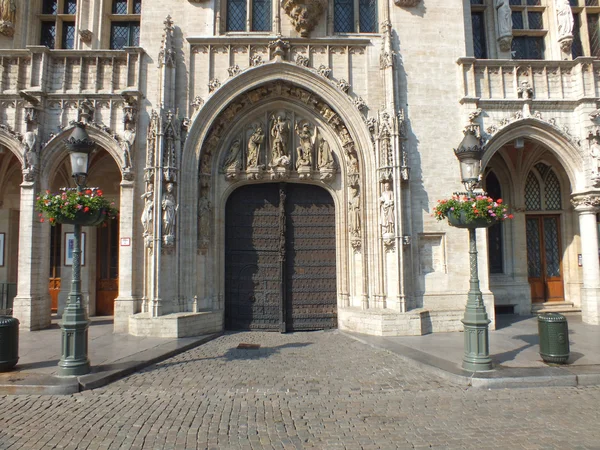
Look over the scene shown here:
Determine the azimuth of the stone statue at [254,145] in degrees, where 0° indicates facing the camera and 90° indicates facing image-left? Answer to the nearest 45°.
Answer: approximately 315°

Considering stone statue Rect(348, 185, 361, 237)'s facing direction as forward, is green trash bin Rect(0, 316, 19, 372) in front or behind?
in front

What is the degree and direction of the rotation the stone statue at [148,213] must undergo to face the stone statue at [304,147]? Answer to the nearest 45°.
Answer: approximately 135° to its left

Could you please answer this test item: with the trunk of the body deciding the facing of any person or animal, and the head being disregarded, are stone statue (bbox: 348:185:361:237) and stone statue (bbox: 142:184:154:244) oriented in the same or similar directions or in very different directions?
same or similar directions

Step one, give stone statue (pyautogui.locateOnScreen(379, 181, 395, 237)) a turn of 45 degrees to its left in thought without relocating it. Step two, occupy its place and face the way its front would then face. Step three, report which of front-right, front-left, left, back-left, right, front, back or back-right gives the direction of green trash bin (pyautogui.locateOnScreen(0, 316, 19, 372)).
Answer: right

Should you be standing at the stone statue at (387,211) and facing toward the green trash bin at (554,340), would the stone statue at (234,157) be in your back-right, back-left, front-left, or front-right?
back-right

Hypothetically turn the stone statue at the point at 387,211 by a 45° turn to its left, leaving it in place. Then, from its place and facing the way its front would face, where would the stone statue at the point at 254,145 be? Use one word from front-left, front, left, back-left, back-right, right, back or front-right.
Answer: back-right

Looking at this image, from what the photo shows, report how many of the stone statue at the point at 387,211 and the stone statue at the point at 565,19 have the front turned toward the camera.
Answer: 2

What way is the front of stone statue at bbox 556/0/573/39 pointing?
toward the camera

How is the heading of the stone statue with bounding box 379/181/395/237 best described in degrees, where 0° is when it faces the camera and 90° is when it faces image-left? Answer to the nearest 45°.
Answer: approximately 0°

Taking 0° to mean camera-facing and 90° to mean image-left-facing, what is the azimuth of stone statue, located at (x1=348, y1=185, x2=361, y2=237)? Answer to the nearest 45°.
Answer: approximately 45°

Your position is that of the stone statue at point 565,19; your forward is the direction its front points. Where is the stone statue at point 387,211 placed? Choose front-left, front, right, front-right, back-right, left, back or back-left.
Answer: front-right

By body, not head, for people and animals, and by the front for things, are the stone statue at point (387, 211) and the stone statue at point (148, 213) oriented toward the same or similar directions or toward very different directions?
same or similar directions
